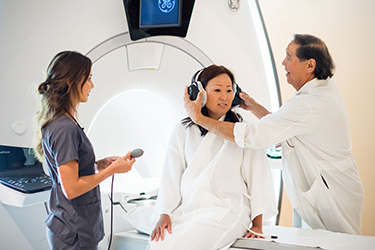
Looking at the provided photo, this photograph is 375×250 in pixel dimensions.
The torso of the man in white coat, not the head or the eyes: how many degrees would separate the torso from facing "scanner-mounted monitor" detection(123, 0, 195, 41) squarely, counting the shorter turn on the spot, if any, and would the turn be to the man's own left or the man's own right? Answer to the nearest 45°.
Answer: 0° — they already face it

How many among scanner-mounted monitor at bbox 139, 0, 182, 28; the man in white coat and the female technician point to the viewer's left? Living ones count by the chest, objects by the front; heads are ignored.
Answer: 1

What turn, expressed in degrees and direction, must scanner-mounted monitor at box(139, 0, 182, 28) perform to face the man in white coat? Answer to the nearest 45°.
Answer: approximately 45° to its left

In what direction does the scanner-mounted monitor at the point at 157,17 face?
toward the camera

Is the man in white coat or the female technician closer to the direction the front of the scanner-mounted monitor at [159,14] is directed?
the female technician

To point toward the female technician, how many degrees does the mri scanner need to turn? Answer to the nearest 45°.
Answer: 0° — it already faces them

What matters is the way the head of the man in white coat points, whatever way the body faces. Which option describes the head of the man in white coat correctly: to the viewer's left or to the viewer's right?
to the viewer's left

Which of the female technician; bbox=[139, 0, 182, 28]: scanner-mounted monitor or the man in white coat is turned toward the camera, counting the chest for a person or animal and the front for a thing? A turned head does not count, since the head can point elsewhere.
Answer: the scanner-mounted monitor

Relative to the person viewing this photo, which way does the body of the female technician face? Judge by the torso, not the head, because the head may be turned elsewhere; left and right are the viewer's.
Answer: facing to the right of the viewer

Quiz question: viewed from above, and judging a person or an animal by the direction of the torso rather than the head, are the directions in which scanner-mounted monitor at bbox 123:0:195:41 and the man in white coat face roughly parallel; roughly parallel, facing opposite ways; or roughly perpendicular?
roughly perpendicular

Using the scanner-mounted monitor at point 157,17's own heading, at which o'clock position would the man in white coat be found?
The man in white coat is roughly at 10 o'clock from the scanner-mounted monitor.

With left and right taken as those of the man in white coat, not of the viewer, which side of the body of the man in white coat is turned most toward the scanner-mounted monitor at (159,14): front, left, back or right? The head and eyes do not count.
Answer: front

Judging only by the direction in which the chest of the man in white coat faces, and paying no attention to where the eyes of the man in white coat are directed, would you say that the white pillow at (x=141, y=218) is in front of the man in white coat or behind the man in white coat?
in front

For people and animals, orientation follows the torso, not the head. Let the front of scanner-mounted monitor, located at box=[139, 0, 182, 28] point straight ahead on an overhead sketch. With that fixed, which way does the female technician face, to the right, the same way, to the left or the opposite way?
to the left

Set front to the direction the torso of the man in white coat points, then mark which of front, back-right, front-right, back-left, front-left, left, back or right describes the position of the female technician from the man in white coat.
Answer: front-left

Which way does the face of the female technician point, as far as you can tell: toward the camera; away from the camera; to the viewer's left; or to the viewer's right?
to the viewer's right

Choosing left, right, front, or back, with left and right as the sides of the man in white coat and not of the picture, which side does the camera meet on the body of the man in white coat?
left
